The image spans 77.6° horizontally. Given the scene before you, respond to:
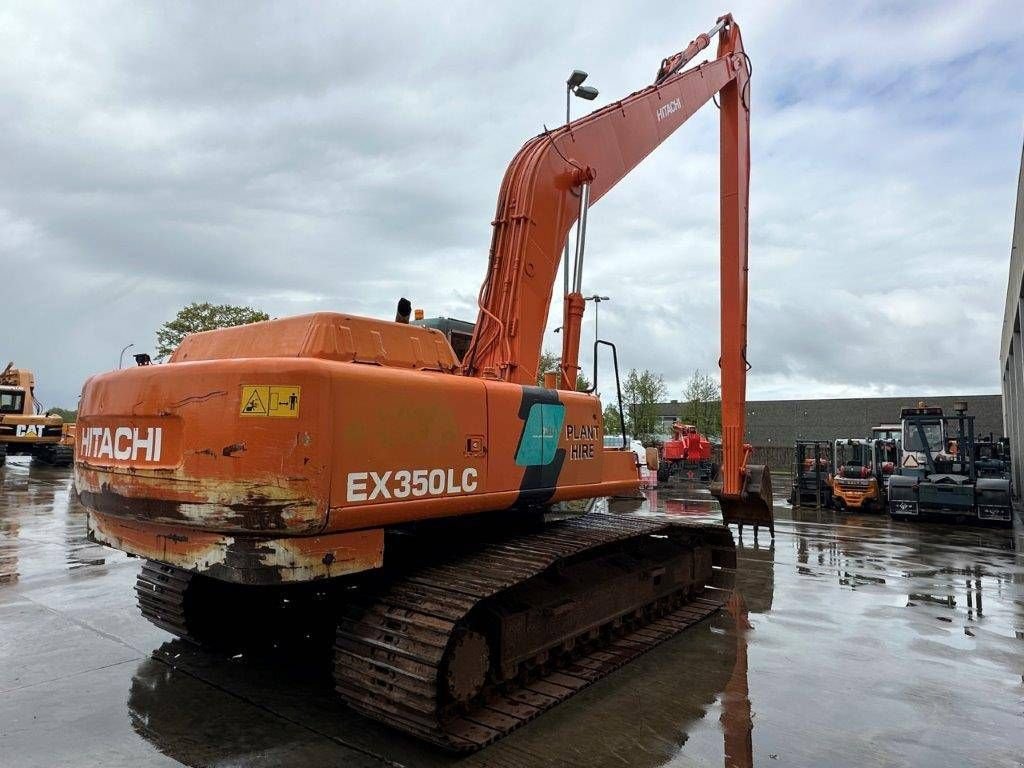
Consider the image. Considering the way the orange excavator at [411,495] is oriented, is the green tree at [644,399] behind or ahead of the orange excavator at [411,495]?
ahead

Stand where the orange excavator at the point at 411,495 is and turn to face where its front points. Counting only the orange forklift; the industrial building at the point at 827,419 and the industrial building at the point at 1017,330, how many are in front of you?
3

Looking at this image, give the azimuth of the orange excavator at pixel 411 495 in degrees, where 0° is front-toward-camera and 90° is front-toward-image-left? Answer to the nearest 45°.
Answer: approximately 225°

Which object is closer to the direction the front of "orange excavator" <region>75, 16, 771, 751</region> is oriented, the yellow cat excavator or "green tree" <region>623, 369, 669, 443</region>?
the green tree

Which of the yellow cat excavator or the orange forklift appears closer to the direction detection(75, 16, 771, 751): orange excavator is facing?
the orange forklift

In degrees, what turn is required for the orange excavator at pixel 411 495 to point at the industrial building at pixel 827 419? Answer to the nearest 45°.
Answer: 0° — it already faces it

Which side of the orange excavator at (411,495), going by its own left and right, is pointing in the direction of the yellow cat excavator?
left

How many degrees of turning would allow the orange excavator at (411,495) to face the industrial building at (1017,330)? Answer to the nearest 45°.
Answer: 0° — it already faces it

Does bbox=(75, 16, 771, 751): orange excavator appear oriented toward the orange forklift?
yes
